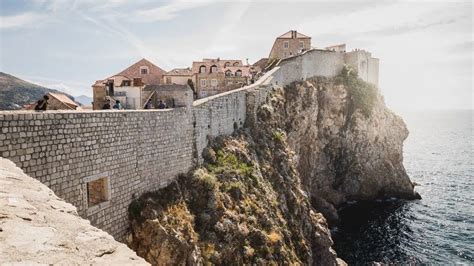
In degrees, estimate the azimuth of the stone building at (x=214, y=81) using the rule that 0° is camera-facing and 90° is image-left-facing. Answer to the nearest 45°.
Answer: approximately 0°

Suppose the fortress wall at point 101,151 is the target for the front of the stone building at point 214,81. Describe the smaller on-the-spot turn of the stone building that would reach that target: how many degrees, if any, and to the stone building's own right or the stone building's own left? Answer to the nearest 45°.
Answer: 0° — it already faces it

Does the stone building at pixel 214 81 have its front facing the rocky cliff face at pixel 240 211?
yes

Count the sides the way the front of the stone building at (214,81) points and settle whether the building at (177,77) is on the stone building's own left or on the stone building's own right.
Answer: on the stone building's own right

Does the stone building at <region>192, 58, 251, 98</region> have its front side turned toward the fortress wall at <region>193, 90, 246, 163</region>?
yes
